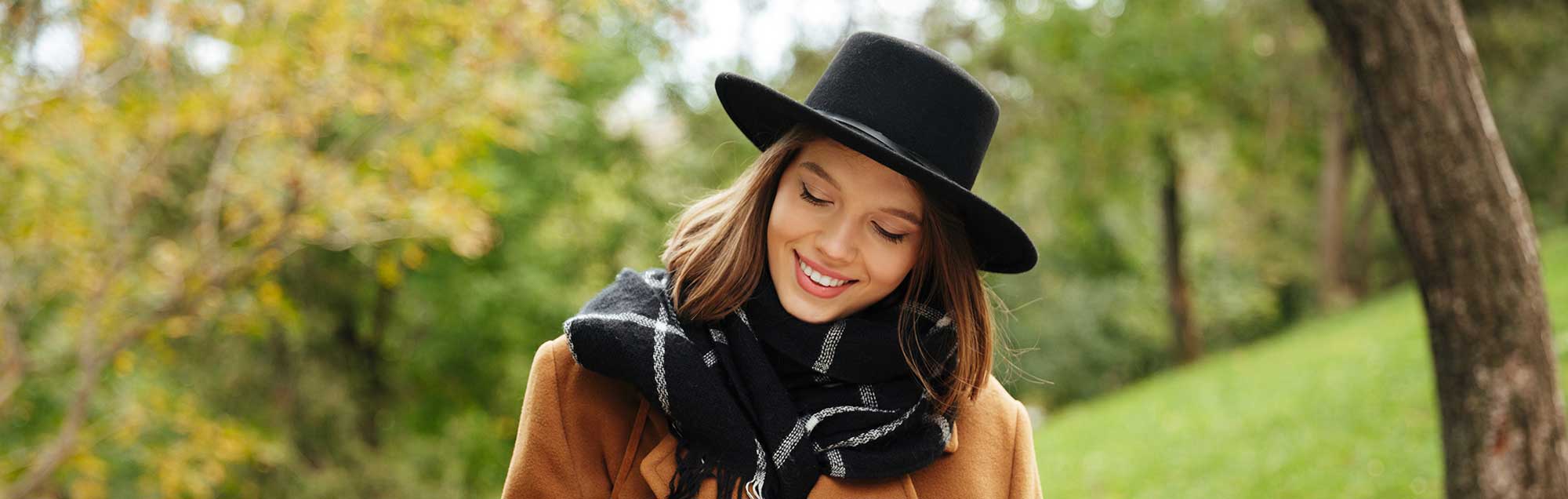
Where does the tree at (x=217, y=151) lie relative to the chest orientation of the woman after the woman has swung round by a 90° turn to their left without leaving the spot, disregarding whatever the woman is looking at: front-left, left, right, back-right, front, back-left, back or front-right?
back-left

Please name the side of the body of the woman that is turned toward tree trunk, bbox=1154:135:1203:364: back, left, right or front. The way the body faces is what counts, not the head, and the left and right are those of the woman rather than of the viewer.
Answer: back

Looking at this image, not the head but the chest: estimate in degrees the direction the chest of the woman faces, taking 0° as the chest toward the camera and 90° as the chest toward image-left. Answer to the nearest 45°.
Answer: approximately 0°

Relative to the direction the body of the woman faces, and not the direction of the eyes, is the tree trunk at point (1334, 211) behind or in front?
behind
